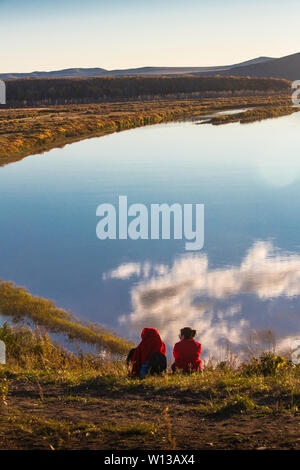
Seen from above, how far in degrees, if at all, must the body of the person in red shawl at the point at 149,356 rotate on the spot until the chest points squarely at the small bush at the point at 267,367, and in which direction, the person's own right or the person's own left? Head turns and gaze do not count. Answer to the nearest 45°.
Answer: approximately 90° to the person's own right

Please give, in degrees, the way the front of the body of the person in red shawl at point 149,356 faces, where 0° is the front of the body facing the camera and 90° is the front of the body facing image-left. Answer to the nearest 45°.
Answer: approximately 180°

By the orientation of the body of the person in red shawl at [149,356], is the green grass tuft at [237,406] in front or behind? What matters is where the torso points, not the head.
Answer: behind
